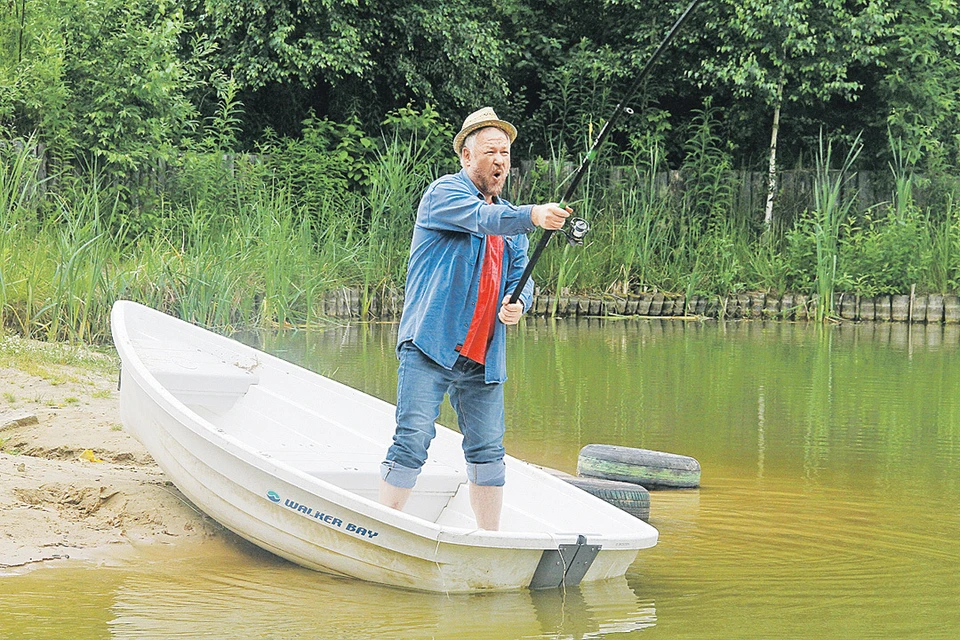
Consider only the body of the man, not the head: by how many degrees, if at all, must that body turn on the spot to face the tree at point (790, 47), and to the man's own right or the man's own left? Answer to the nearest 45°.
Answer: approximately 135° to the man's own left

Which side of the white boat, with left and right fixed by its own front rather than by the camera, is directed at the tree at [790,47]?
right

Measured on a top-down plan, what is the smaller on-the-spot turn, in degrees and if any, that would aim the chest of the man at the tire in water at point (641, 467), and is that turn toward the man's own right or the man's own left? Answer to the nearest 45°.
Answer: approximately 90° to the man's own left

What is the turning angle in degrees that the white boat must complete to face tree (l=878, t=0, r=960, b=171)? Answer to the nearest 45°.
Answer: approximately 90° to its right

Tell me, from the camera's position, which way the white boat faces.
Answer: facing away from the viewer and to the left of the viewer

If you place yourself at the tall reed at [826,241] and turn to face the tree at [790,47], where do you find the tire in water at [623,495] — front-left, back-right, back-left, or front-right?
back-left

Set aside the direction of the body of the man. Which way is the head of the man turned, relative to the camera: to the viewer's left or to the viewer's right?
to the viewer's right

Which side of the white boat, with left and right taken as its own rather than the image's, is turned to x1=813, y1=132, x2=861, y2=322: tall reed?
right

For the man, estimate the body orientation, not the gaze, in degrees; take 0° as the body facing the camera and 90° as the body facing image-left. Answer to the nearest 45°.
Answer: approximately 315°
